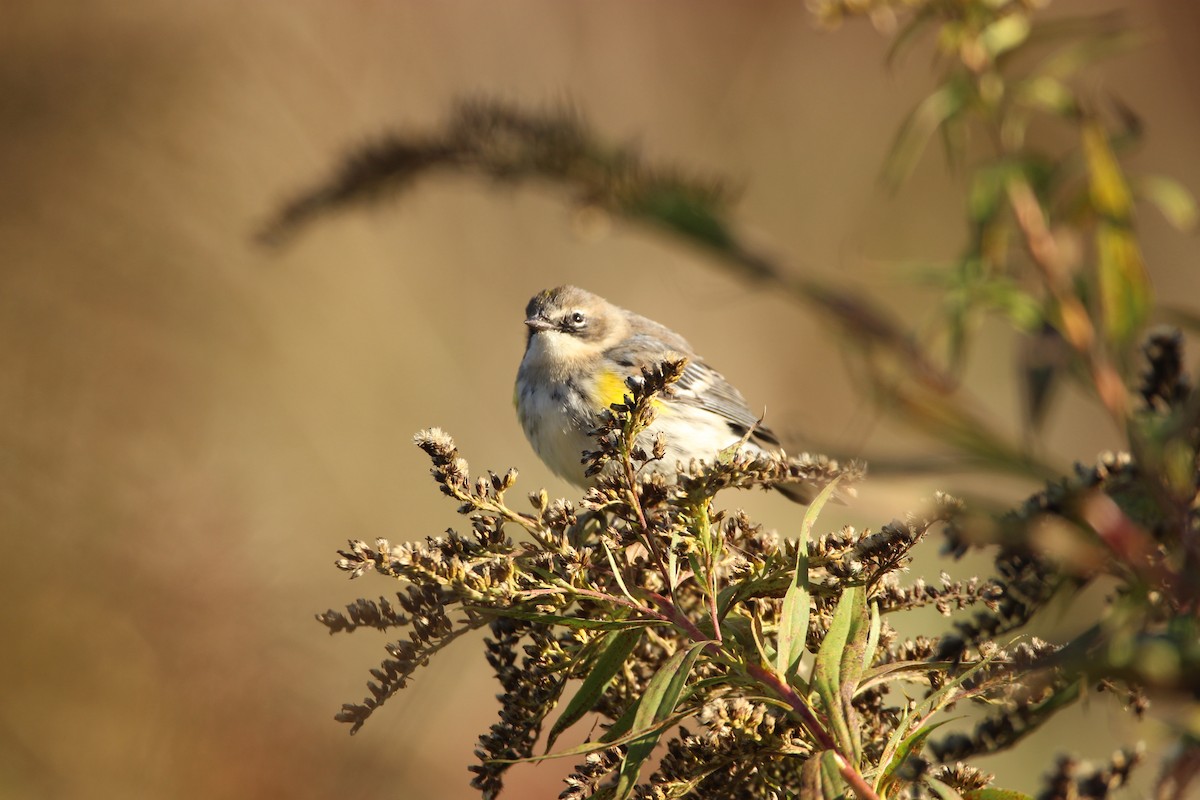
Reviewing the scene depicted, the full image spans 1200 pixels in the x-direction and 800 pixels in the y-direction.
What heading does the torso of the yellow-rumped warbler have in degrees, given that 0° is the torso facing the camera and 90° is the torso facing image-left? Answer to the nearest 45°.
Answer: approximately 45°

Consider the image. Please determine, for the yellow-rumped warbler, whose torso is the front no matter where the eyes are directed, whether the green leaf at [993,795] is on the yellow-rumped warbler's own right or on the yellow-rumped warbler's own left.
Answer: on the yellow-rumped warbler's own left

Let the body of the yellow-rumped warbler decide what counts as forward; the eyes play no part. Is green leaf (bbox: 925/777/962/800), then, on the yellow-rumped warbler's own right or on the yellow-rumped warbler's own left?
on the yellow-rumped warbler's own left

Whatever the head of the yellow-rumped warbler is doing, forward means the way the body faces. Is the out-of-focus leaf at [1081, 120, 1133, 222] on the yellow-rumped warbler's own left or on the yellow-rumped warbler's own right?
on the yellow-rumped warbler's own left

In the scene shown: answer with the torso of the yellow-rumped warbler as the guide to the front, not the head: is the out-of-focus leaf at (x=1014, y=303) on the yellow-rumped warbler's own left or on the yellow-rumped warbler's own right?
on the yellow-rumped warbler's own left

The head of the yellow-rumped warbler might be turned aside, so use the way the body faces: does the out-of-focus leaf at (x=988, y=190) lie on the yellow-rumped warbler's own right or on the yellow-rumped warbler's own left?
on the yellow-rumped warbler's own left

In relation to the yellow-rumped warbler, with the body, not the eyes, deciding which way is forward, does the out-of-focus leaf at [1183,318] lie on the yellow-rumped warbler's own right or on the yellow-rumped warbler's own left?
on the yellow-rumped warbler's own left
